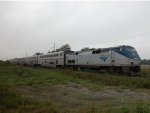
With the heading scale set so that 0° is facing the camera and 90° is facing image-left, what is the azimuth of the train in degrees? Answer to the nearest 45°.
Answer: approximately 315°
